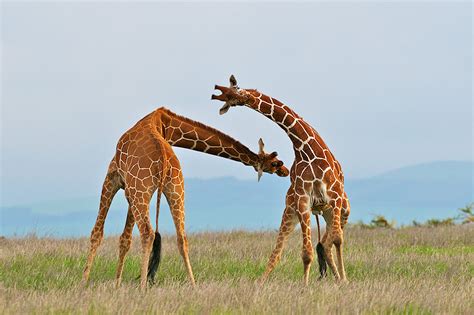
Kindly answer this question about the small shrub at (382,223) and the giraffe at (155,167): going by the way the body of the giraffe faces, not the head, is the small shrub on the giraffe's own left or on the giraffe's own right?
on the giraffe's own right

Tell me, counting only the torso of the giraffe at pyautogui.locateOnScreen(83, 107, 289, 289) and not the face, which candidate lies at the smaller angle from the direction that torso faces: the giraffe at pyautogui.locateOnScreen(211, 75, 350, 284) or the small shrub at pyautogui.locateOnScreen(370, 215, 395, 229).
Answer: the small shrub

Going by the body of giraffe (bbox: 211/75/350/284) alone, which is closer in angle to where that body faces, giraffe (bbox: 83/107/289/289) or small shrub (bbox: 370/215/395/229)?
the giraffe
